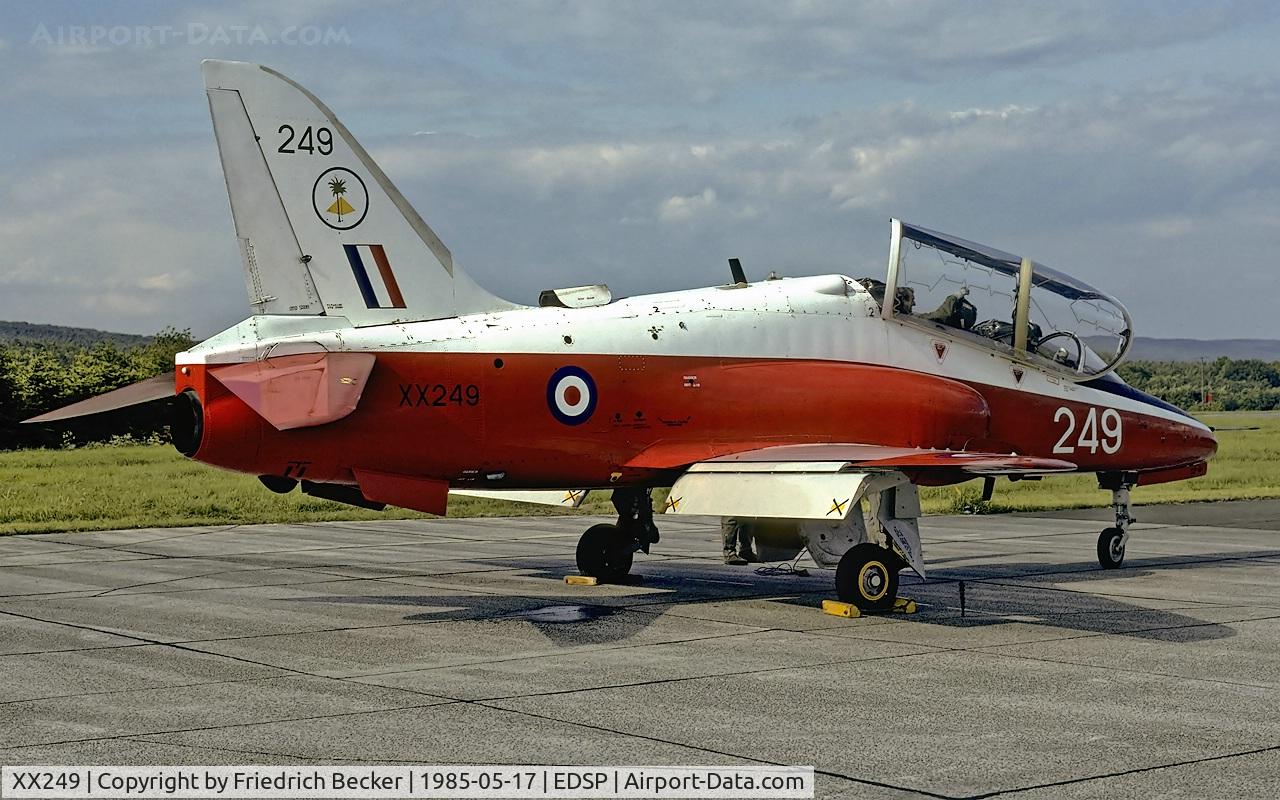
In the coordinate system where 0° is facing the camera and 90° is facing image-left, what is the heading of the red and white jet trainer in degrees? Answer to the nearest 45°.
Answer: approximately 225°
